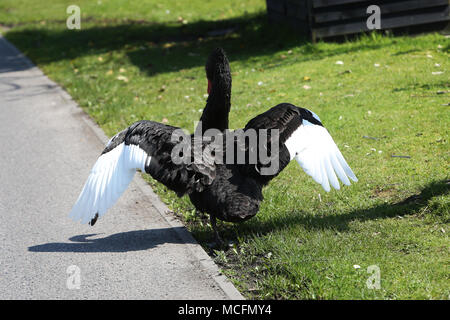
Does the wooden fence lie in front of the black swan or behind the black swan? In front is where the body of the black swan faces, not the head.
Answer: in front

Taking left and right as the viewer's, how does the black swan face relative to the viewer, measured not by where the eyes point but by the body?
facing away from the viewer
